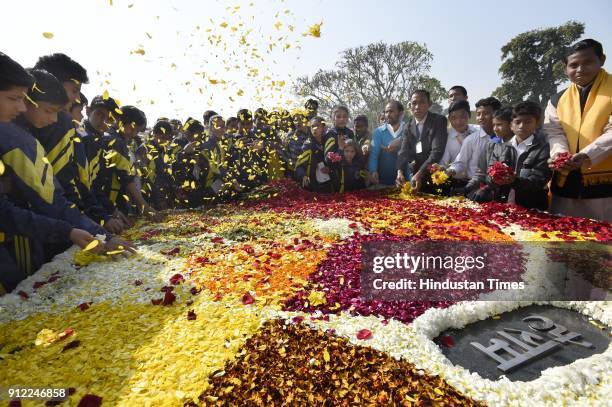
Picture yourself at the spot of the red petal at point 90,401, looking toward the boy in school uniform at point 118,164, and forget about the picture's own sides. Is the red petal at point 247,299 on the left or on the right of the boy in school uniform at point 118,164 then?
right

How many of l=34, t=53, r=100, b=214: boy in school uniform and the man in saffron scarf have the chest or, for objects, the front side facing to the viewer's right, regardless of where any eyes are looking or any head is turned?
1

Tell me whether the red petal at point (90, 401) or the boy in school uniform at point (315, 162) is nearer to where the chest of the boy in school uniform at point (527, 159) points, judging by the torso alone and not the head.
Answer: the red petal

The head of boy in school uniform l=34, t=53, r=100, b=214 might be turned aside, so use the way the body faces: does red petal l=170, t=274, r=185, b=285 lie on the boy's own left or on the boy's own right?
on the boy's own right

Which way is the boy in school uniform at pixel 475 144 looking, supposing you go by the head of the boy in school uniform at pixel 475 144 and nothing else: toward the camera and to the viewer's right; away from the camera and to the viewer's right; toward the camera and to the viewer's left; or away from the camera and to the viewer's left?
toward the camera and to the viewer's left

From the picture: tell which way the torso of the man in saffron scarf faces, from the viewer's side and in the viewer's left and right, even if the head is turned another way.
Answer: facing the viewer and to the left of the viewer

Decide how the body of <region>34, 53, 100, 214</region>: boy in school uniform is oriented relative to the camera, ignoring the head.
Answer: to the viewer's right
